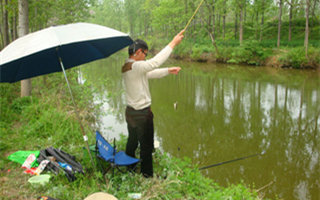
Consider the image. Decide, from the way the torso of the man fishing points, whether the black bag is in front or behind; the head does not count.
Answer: behind

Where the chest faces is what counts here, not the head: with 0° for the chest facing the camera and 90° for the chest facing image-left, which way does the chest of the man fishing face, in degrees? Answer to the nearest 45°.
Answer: approximately 270°

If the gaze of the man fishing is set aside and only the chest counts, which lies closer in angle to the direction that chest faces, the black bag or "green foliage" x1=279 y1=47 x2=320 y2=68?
the green foliage

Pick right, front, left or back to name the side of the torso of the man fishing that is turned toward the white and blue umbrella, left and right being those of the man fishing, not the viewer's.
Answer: back

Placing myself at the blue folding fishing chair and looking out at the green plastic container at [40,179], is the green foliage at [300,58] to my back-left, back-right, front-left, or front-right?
back-right

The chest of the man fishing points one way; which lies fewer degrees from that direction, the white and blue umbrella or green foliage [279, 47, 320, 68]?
the green foliage

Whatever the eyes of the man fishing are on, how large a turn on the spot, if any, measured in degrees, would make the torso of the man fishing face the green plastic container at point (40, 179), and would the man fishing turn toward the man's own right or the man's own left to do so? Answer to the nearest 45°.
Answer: approximately 180°
